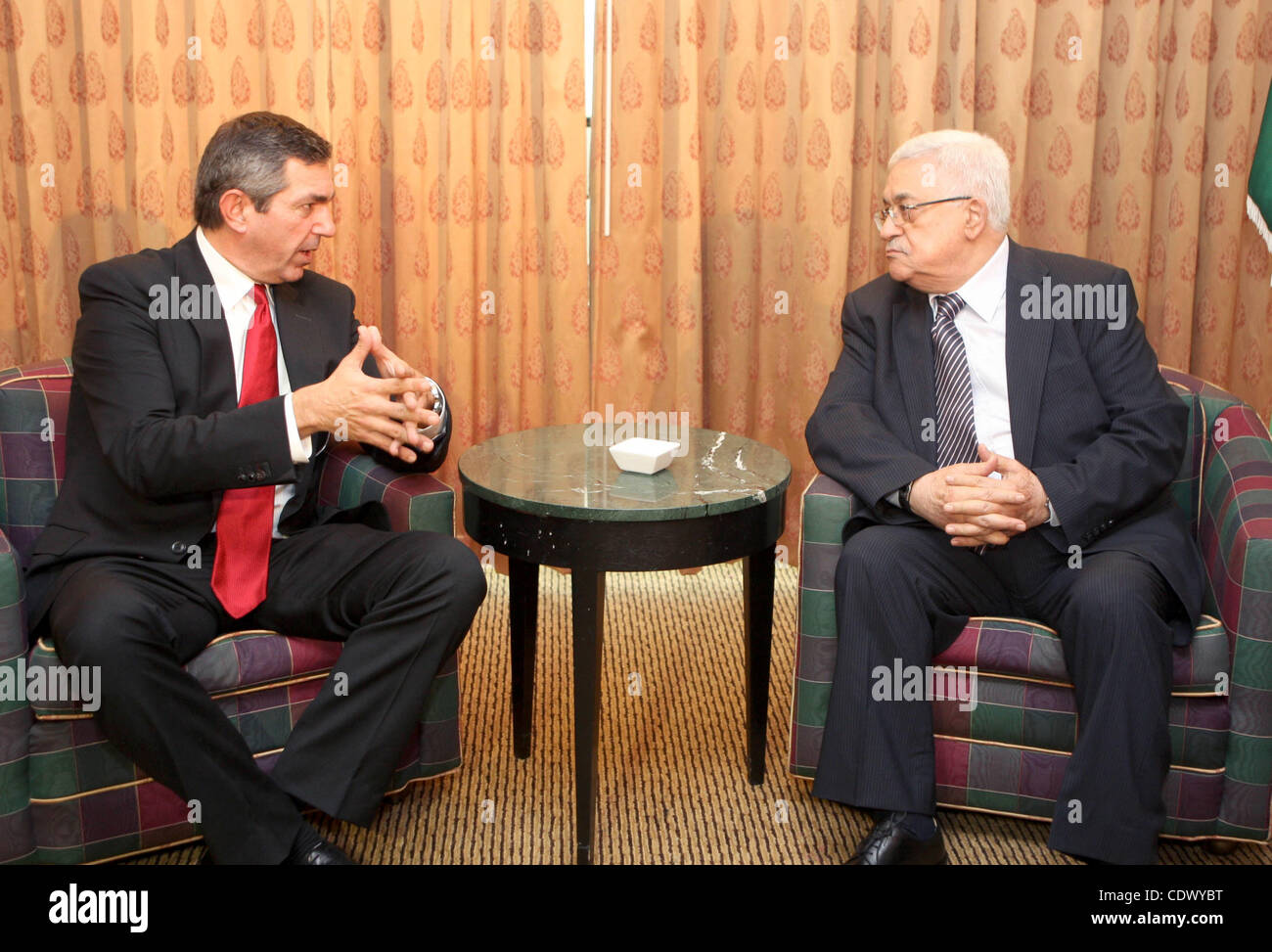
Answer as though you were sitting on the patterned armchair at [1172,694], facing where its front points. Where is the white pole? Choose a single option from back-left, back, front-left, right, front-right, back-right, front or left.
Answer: right

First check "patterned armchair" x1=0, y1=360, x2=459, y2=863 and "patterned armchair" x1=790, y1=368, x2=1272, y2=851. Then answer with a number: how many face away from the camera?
0

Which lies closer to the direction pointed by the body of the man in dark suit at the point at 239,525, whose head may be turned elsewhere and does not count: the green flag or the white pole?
the green flag

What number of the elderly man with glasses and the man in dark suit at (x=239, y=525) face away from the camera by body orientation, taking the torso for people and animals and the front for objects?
0

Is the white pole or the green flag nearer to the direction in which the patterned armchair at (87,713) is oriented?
the green flag

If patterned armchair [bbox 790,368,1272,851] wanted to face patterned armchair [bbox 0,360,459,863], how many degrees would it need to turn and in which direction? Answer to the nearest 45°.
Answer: approximately 45° to its right

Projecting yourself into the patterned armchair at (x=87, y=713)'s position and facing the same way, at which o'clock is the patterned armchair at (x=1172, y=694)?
the patterned armchair at (x=1172, y=694) is roughly at 11 o'clock from the patterned armchair at (x=87, y=713).

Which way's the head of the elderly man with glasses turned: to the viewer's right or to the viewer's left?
to the viewer's left

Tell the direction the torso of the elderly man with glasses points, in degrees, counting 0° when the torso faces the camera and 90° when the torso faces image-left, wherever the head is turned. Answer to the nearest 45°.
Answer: approximately 45°

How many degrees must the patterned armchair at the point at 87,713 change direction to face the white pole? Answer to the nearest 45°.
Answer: approximately 90° to its left

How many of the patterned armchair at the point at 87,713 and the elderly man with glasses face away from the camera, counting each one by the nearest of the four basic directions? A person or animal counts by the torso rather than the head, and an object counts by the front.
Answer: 0

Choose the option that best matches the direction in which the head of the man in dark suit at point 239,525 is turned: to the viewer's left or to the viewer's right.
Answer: to the viewer's right

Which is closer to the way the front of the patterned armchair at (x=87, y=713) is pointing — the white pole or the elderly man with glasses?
the elderly man with glasses
